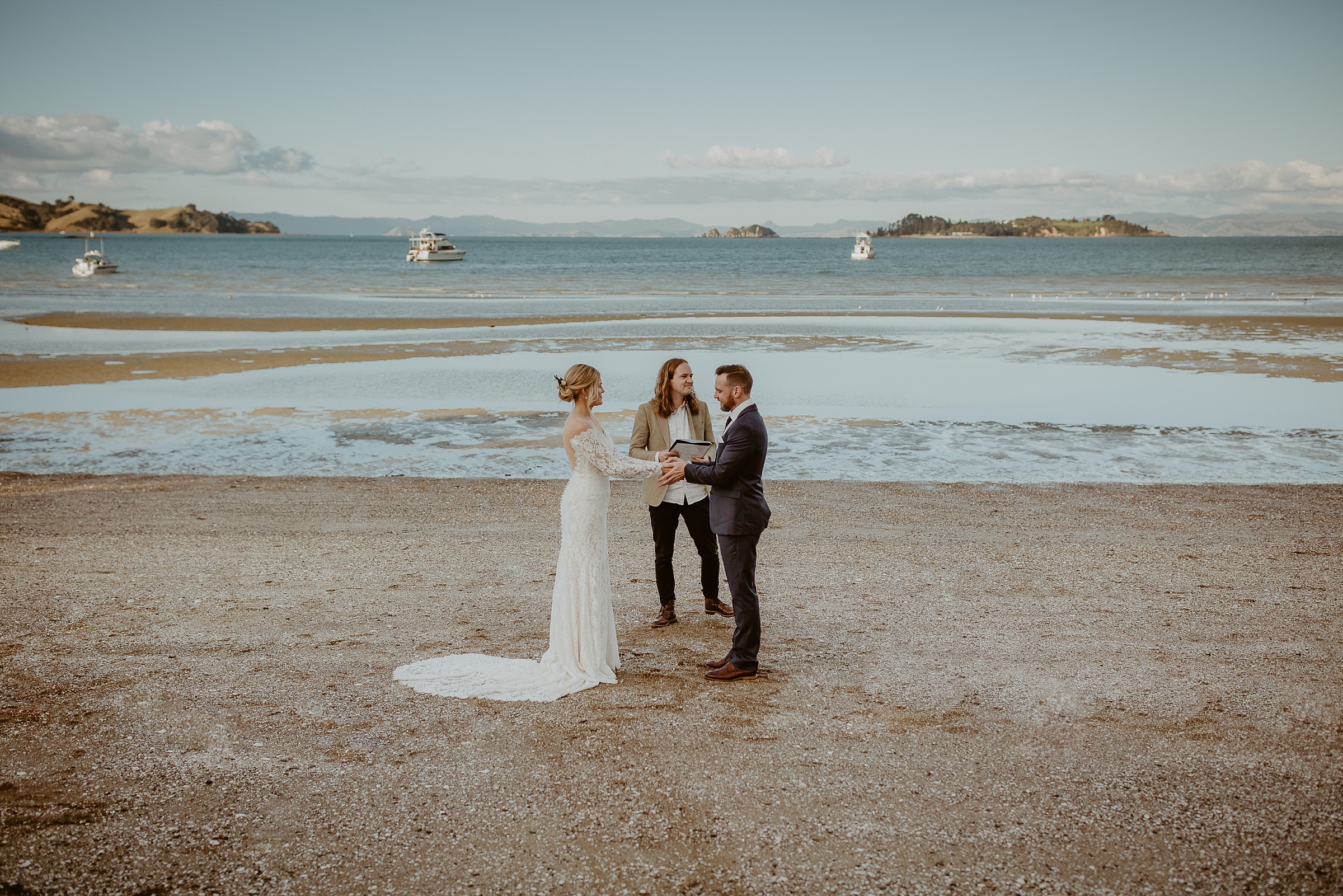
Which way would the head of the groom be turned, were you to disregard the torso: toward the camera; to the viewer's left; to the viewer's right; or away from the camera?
to the viewer's left

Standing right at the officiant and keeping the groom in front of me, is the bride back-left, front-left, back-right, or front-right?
front-right

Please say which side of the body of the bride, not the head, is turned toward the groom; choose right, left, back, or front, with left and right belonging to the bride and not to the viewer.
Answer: front

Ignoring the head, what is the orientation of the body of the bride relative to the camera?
to the viewer's right

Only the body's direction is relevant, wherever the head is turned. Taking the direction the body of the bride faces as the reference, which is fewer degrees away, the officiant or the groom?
the groom

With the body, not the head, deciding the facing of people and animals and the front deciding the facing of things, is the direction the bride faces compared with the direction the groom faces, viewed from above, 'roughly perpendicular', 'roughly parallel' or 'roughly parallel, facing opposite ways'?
roughly parallel, facing opposite ways

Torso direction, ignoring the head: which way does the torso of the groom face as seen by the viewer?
to the viewer's left

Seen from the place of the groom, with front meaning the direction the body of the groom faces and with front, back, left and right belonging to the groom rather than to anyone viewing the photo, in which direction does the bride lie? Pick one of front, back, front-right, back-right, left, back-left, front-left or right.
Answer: front

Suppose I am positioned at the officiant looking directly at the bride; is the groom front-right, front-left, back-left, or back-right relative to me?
front-left

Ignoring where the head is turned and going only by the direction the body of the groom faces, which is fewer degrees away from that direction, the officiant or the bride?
the bride

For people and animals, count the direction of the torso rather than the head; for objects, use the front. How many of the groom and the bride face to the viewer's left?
1

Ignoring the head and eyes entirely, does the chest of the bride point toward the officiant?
no
